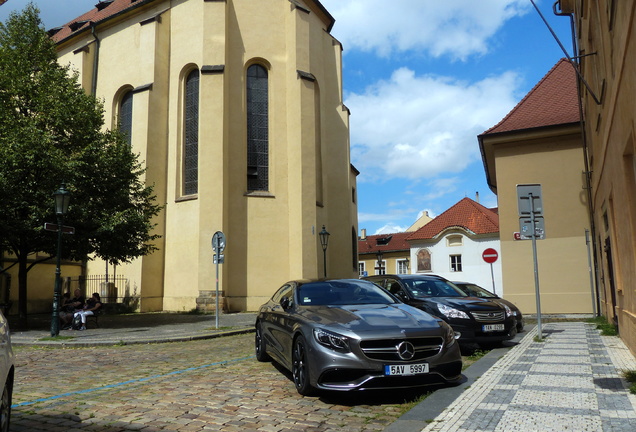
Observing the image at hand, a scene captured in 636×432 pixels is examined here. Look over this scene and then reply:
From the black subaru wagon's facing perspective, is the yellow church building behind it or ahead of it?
behind

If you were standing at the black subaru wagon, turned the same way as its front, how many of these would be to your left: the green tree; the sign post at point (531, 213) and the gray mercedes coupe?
1

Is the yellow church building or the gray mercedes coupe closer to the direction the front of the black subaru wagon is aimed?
the gray mercedes coupe

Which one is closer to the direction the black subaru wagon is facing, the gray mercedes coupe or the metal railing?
the gray mercedes coupe

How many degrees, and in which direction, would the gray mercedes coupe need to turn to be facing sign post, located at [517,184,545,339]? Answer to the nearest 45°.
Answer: approximately 90° to its left

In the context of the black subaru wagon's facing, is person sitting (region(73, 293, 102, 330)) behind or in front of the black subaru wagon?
behind

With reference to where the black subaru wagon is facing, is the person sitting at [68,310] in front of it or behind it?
behind

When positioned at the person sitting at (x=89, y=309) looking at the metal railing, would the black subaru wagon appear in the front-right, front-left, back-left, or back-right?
back-right

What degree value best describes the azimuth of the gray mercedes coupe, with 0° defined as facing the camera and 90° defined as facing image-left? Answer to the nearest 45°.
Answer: approximately 315°

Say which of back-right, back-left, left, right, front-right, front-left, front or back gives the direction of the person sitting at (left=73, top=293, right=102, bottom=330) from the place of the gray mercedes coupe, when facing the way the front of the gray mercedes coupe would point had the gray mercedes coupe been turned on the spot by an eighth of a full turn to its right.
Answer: back-right
